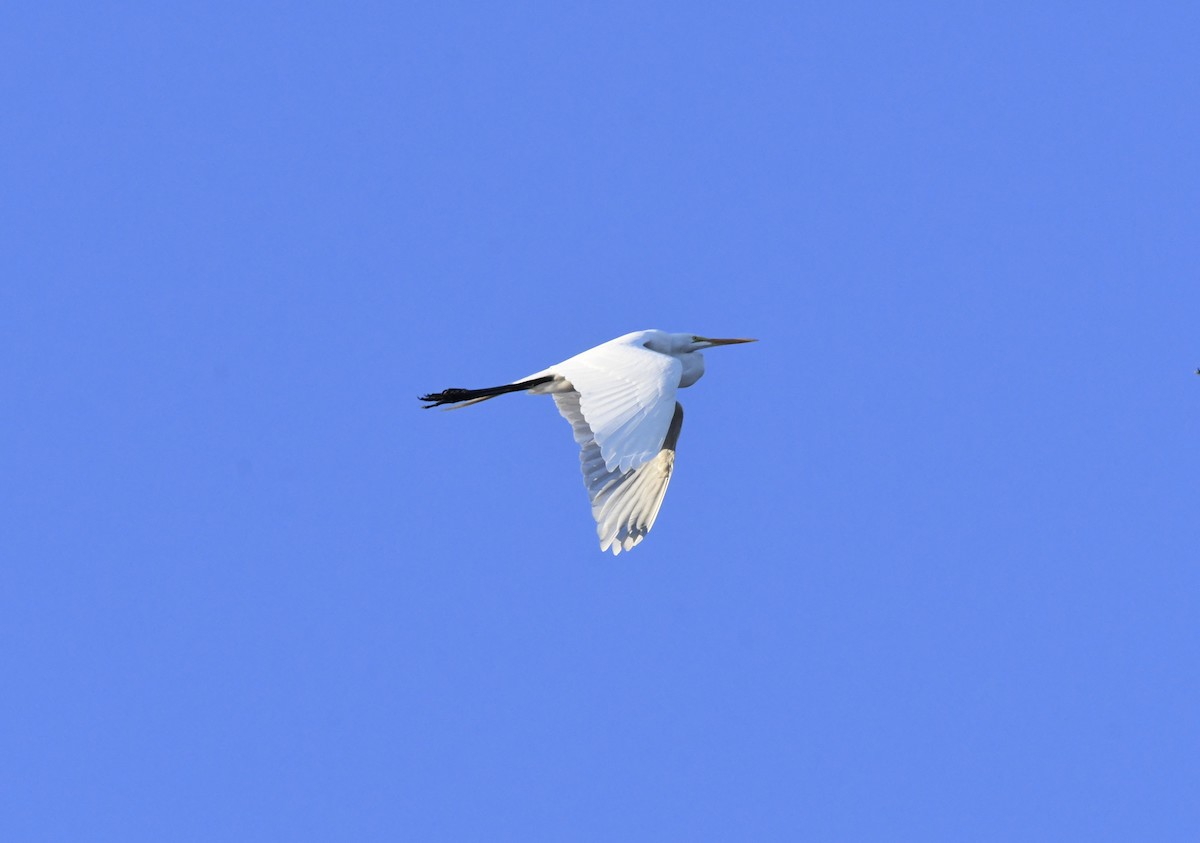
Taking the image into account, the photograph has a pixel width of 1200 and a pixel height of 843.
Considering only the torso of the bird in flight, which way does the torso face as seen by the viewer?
to the viewer's right
